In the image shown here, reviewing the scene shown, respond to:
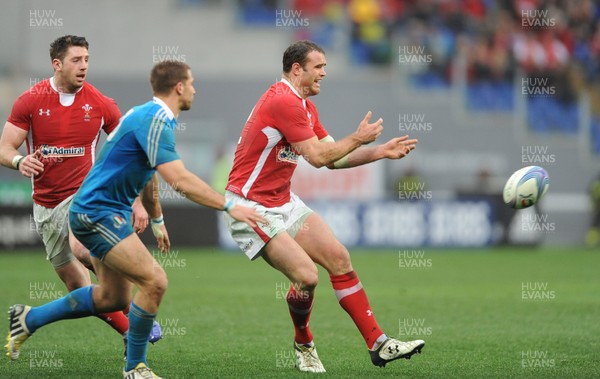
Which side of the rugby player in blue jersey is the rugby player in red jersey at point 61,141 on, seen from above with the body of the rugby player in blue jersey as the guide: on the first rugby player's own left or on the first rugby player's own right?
on the first rugby player's own left

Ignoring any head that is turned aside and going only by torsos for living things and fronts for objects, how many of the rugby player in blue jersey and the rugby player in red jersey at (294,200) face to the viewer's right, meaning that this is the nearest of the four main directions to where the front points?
2

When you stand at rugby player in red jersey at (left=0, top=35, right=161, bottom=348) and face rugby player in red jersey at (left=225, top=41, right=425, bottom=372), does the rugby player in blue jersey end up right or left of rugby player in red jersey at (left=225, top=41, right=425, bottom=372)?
right

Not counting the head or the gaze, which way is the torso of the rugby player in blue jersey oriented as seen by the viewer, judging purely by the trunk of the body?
to the viewer's right

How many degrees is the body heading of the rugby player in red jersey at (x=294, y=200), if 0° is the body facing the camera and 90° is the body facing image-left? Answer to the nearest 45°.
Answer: approximately 270°

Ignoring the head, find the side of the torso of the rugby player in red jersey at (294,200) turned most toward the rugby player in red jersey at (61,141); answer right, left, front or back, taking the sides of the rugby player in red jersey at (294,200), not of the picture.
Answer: back

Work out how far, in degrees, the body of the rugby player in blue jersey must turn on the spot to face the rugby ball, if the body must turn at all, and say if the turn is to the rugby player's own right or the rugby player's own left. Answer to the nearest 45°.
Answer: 0° — they already face it
